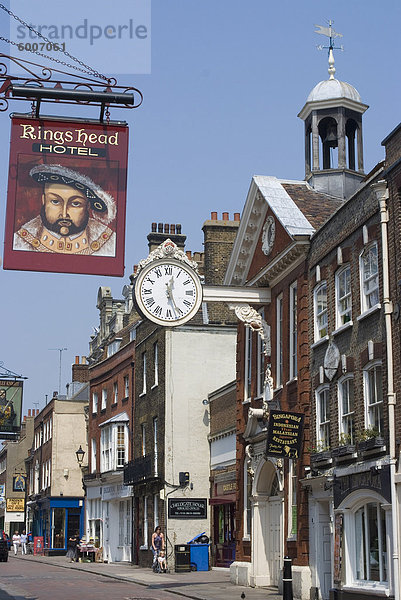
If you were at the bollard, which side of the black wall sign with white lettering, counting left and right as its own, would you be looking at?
front

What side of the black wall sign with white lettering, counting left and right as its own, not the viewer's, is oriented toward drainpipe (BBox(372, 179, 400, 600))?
front

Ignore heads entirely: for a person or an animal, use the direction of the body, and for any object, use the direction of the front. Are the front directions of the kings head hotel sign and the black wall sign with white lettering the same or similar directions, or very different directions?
same or similar directions

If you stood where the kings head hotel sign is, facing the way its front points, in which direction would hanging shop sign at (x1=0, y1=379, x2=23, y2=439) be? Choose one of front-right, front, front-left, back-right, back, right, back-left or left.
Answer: back

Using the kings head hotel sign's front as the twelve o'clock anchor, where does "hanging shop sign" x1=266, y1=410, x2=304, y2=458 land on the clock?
The hanging shop sign is roughly at 7 o'clock from the kings head hotel sign.

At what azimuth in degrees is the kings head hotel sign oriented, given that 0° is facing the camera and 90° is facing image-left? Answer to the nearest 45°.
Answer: approximately 0°

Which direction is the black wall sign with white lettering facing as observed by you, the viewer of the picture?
facing the viewer

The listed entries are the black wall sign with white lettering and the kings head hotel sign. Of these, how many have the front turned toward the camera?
2
